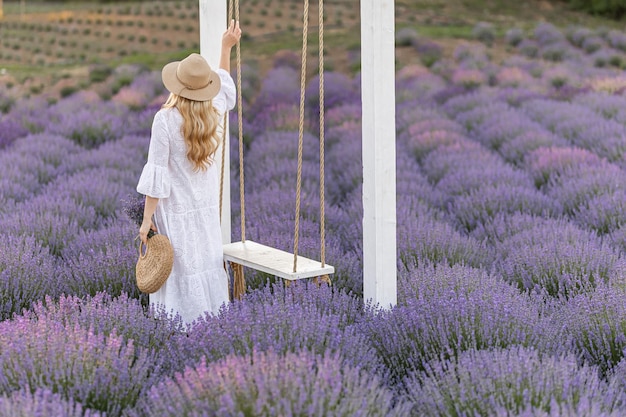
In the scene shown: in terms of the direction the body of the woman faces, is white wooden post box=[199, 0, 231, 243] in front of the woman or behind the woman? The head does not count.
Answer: in front

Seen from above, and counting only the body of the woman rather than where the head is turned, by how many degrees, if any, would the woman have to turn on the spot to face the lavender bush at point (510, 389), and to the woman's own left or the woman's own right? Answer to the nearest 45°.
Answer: approximately 135° to the woman's own right

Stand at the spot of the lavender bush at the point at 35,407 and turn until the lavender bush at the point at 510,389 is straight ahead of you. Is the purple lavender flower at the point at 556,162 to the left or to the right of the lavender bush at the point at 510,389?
left

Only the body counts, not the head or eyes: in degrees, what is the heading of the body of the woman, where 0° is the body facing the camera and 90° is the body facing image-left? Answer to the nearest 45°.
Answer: approximately 180°

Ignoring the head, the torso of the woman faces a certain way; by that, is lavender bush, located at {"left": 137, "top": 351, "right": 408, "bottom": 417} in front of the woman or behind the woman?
behind

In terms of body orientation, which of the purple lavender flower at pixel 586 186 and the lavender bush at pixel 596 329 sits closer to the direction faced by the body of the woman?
the purple lavender flower

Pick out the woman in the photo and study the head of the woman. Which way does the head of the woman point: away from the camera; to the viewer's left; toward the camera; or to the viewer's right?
away from the camera

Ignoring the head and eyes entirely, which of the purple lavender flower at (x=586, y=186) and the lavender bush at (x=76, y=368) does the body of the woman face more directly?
the purple lavender flower

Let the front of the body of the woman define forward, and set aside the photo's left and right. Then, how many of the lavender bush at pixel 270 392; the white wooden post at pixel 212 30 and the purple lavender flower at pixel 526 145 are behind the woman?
1

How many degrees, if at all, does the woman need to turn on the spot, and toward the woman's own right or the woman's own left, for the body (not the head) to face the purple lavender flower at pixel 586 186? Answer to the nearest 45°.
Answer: approximately 45° to the woman's own right
